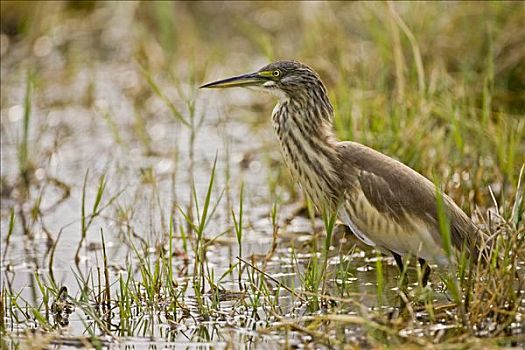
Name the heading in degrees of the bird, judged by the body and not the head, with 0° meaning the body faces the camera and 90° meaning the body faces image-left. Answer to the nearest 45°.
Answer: approximately 90°
